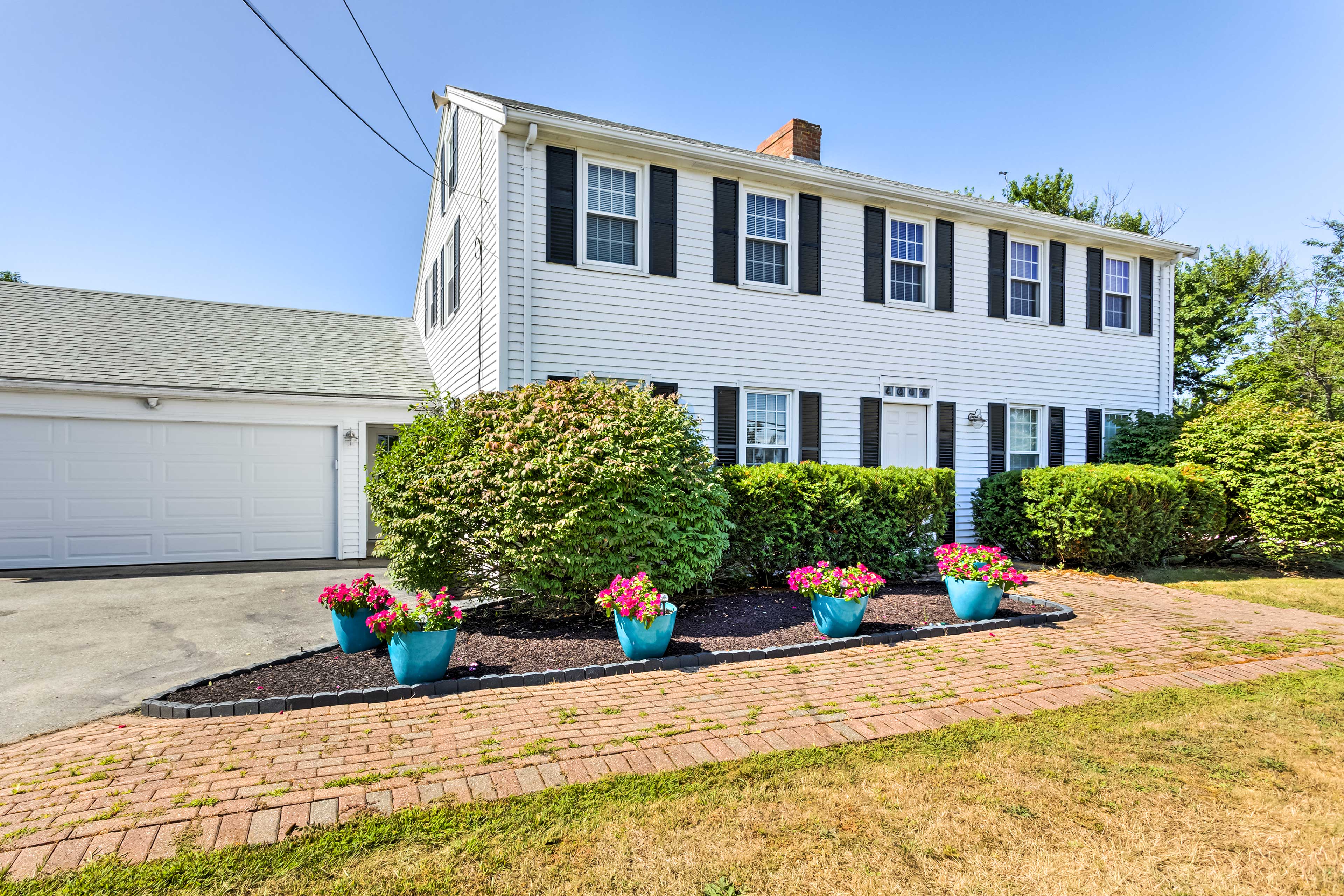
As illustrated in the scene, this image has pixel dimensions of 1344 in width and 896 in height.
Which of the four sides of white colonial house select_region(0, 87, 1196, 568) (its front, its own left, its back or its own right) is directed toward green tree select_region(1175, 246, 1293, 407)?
left

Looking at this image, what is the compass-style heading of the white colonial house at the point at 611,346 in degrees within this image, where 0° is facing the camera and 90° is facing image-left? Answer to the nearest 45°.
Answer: approximately 315°

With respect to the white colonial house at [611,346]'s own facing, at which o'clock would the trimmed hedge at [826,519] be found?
The trimmed hedge is roughly at 12 o'clock from the white colonial house.

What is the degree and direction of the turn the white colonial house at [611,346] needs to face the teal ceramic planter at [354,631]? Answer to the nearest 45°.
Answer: approximately 90° to its right

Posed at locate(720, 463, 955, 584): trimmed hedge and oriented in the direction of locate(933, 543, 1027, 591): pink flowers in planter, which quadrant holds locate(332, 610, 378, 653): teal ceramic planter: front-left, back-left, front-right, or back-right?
back-right

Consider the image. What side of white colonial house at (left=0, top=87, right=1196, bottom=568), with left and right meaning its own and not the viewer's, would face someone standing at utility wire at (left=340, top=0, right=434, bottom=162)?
right

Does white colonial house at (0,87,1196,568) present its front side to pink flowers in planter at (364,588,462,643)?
no

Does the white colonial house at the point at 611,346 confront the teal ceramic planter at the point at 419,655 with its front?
no

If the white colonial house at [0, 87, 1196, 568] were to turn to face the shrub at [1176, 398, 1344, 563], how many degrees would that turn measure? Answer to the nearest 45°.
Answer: approximately 45° to its left

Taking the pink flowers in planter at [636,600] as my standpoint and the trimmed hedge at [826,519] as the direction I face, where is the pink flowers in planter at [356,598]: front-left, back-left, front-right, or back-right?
back-left

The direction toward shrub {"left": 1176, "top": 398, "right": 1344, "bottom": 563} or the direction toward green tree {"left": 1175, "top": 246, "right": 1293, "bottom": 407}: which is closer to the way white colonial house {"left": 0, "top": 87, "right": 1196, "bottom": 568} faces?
the shrub

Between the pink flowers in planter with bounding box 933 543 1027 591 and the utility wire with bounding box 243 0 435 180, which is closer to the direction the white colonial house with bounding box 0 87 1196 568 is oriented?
the pink flowers in planter

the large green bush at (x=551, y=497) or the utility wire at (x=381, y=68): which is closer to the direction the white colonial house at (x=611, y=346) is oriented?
the large green bush

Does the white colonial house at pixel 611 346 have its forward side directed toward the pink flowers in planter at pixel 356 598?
no
